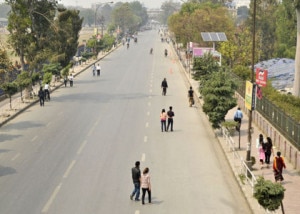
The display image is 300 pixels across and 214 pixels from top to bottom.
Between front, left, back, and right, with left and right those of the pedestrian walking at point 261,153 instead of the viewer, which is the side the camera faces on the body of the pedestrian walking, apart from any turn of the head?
back

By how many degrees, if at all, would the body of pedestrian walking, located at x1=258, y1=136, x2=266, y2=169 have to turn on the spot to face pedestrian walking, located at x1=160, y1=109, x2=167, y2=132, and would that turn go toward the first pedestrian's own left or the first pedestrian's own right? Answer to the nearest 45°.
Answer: approximately 45° to the first pedestrian's own left

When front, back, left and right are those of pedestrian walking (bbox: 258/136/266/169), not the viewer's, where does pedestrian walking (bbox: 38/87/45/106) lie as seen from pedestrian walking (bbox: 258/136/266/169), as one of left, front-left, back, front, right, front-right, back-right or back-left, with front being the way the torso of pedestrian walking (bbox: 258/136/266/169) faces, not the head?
front-left

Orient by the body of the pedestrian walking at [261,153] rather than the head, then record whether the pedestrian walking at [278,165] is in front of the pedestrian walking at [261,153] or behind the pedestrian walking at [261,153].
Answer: behind
